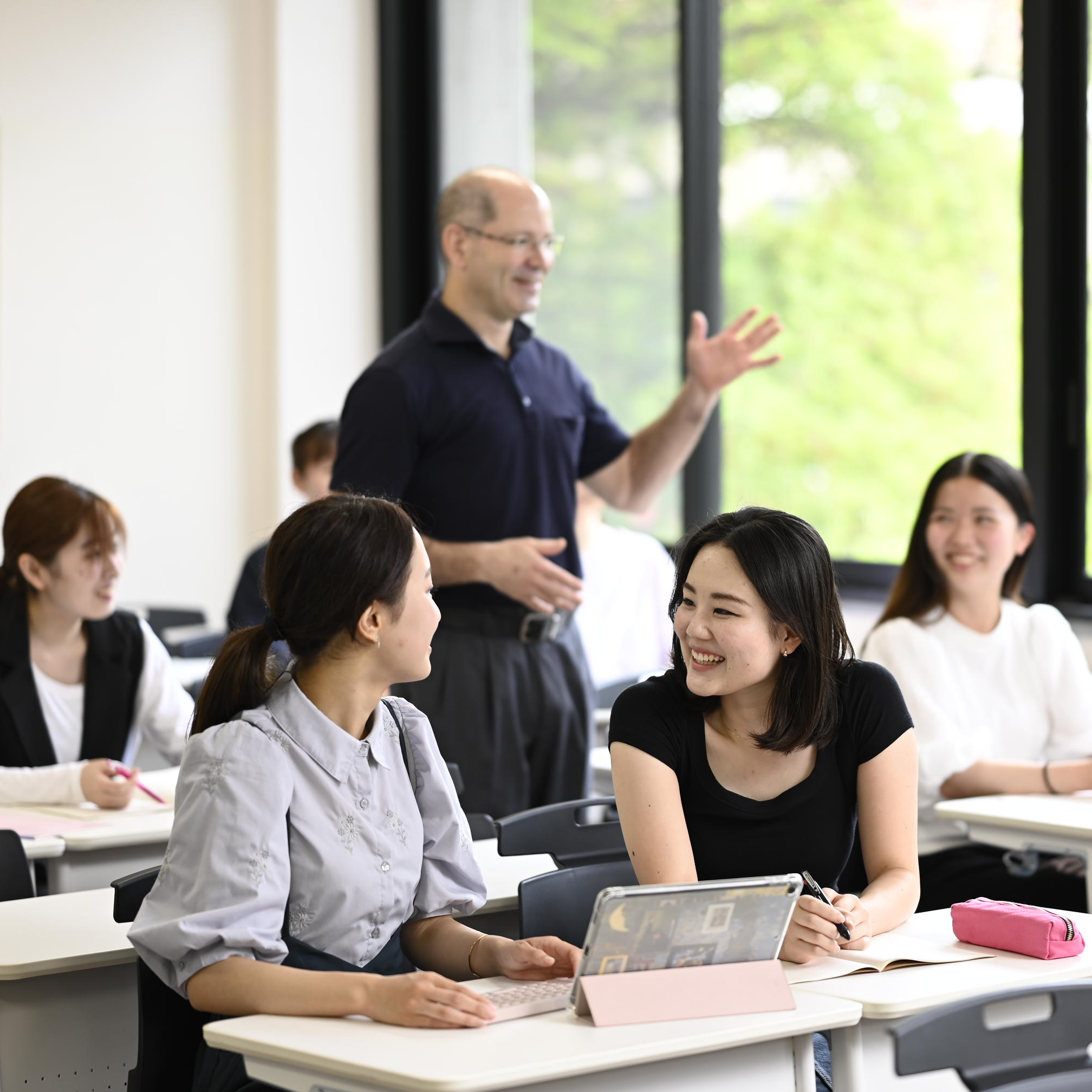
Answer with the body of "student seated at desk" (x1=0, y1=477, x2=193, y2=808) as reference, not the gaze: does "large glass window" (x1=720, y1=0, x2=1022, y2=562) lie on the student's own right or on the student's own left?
on the student's own left

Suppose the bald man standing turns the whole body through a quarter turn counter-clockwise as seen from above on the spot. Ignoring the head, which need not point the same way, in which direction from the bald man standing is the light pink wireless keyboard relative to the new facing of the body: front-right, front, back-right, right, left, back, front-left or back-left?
back-right

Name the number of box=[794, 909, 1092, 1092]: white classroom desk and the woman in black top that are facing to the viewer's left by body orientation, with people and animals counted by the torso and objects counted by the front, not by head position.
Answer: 0

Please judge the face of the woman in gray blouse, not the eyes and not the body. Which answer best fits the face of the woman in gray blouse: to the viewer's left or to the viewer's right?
to the viewer's right

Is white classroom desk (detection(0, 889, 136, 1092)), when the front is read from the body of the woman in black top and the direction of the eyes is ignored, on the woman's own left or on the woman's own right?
on the woman's own right

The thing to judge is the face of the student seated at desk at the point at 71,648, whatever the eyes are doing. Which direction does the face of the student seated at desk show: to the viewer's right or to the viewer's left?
to the viewer's right

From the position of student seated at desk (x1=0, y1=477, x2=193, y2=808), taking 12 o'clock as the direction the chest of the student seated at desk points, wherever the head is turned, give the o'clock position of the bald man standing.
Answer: The bald man standing is roughly at 11 o'clock from the student seated at desk.

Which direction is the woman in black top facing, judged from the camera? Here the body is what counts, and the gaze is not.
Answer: toward the camera

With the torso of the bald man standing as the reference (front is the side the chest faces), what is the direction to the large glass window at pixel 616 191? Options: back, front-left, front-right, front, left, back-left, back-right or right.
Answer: back-left

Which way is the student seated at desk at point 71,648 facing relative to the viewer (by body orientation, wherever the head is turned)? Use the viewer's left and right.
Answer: facing the viewer and to the right of the viewer

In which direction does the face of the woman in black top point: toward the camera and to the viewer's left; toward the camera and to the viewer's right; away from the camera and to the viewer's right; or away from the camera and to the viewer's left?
toward the camera and to the viewer's left
